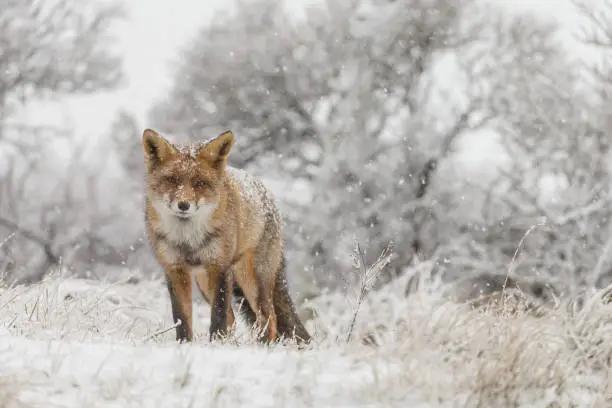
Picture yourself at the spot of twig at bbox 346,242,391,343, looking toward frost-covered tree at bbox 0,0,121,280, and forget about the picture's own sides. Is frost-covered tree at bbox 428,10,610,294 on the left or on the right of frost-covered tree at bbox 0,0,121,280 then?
right

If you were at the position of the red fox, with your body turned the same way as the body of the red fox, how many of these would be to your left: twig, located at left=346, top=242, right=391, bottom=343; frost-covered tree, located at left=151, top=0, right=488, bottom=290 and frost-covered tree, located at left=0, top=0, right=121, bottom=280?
1

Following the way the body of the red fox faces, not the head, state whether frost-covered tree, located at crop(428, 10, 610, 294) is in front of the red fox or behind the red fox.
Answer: behind

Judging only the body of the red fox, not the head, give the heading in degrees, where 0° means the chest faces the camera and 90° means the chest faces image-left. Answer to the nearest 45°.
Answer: approximately 45°

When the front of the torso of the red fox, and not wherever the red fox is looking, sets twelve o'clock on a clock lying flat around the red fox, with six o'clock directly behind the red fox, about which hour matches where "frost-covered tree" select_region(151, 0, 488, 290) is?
The frost-covered tree is roughly at 5 o'clock from the red fox.

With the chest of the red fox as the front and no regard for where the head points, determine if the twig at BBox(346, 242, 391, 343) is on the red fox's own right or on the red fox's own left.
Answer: on the red fox's own left

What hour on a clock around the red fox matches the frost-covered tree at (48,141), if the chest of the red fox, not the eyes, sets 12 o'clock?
The frost-covered tree is roughly at 4 o'clock from the red fox.
